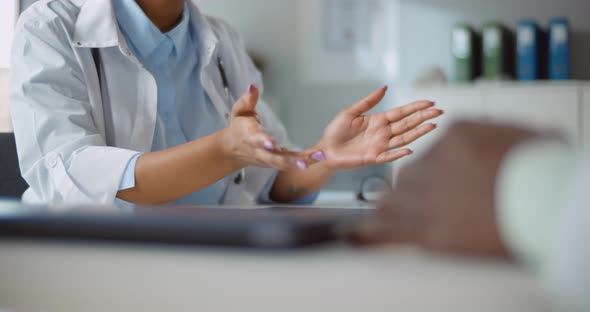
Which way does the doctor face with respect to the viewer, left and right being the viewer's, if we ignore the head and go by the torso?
facing the viewer and to the right of the viewer

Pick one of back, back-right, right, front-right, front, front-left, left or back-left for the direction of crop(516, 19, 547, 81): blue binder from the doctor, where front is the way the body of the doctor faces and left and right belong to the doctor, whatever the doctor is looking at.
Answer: left

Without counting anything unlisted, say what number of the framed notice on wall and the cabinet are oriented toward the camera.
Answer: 2

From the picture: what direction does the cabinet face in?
toward the camera

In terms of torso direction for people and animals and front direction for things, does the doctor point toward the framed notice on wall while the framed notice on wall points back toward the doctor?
no

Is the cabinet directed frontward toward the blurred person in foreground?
yes

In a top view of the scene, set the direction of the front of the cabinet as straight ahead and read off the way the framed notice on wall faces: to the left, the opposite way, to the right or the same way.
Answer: the same way

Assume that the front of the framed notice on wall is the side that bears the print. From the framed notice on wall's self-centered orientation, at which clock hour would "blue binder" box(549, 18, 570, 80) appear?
The blue binder is roughly at 10 o'clock from the framed notice on wall.

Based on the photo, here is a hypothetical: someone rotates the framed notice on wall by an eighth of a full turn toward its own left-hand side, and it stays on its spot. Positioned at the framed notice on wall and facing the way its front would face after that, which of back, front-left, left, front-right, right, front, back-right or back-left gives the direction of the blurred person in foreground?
front-right

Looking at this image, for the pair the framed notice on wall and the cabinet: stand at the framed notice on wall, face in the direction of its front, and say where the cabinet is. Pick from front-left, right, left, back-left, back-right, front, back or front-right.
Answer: front-left

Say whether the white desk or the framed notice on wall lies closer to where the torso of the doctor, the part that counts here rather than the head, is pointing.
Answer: the white desk

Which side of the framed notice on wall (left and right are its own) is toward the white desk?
front

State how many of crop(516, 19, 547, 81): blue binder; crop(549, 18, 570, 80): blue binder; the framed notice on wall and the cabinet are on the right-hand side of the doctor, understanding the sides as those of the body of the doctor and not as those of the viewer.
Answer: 0

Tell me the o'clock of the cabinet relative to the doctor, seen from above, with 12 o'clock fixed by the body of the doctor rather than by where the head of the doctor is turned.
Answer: The cabinet is roughly at 9 o'clock from the doctor.

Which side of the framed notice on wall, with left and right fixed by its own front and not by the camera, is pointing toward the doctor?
front
